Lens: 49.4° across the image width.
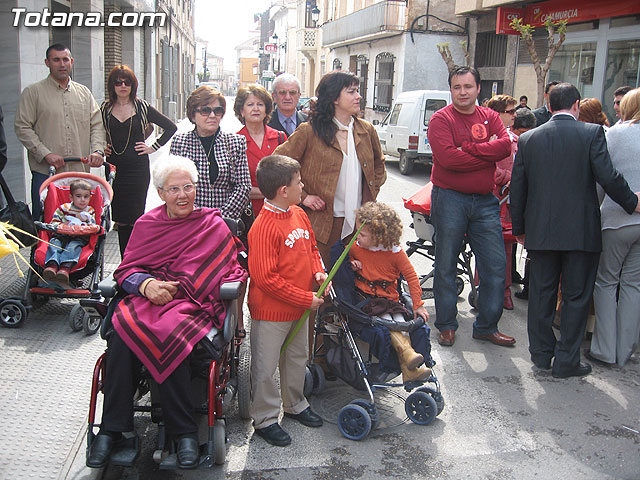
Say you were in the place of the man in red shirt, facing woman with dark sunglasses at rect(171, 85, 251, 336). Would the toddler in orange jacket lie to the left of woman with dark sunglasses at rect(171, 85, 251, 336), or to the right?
left

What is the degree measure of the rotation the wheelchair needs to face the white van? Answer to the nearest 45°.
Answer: approximately 135° to its left

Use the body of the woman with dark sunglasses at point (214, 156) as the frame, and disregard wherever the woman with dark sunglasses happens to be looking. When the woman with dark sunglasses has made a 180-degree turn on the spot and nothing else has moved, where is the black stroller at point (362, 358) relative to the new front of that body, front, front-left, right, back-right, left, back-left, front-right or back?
back-right

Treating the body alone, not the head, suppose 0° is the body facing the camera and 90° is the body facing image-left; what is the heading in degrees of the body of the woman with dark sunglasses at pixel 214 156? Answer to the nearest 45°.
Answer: approximately 0°

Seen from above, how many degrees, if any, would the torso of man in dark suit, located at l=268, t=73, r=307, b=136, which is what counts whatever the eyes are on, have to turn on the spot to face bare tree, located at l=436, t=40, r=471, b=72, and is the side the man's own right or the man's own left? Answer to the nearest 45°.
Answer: approximately 180°

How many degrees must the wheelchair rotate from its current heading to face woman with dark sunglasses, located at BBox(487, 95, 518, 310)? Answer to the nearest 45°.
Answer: approximately 135° to its left

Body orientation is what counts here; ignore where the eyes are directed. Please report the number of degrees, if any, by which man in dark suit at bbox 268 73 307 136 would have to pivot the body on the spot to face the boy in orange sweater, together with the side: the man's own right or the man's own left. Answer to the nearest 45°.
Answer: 0° — they already face them

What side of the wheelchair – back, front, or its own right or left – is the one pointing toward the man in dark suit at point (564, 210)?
left

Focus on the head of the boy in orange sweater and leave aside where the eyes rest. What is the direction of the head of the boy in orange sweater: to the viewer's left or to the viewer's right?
to the viewer's right
